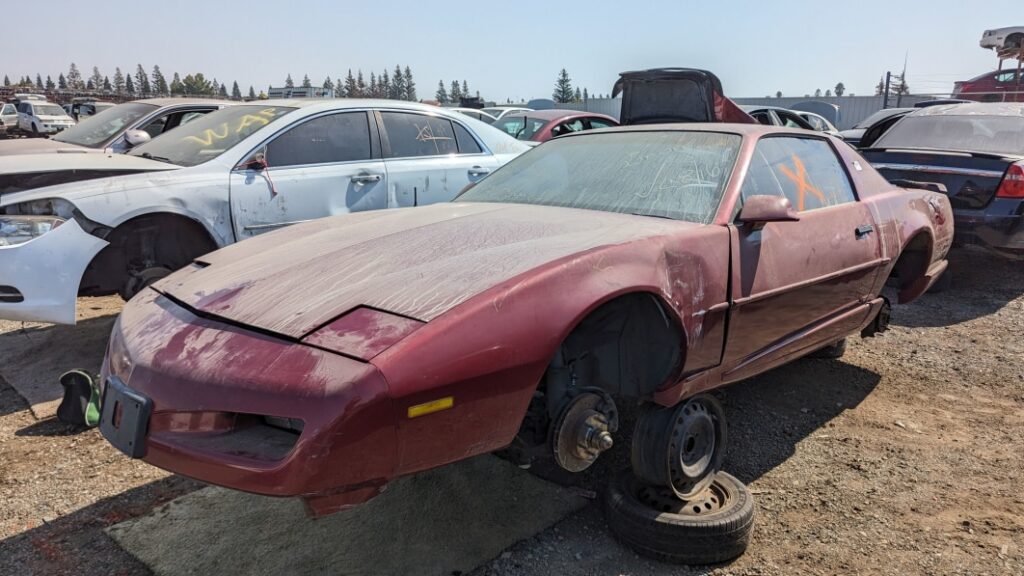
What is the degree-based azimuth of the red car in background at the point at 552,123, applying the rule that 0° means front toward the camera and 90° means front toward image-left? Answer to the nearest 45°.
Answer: approximately 45°

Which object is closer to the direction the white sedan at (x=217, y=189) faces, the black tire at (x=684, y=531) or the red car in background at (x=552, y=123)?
the black tire

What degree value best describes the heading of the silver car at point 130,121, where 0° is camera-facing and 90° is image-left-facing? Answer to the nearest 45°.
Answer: approximately 45°

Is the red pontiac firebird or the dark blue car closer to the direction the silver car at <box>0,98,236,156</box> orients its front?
the red pontiac firebird

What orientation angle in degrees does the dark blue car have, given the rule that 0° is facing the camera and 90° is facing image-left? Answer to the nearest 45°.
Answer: approximately 225°

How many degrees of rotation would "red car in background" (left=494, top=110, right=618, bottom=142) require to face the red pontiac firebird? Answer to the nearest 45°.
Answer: approximately 45° to its left

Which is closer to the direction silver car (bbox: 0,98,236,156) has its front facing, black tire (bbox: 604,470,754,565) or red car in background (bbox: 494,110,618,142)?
the black tire

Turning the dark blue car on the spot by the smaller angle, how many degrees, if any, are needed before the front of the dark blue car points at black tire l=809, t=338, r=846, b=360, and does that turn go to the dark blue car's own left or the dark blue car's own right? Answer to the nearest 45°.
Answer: approximately 135° to the dark blue car's own right

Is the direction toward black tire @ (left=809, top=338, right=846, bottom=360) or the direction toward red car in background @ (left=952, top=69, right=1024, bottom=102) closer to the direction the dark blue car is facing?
the red car in background

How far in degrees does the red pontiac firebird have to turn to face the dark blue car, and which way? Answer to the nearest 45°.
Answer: approximately 180°
